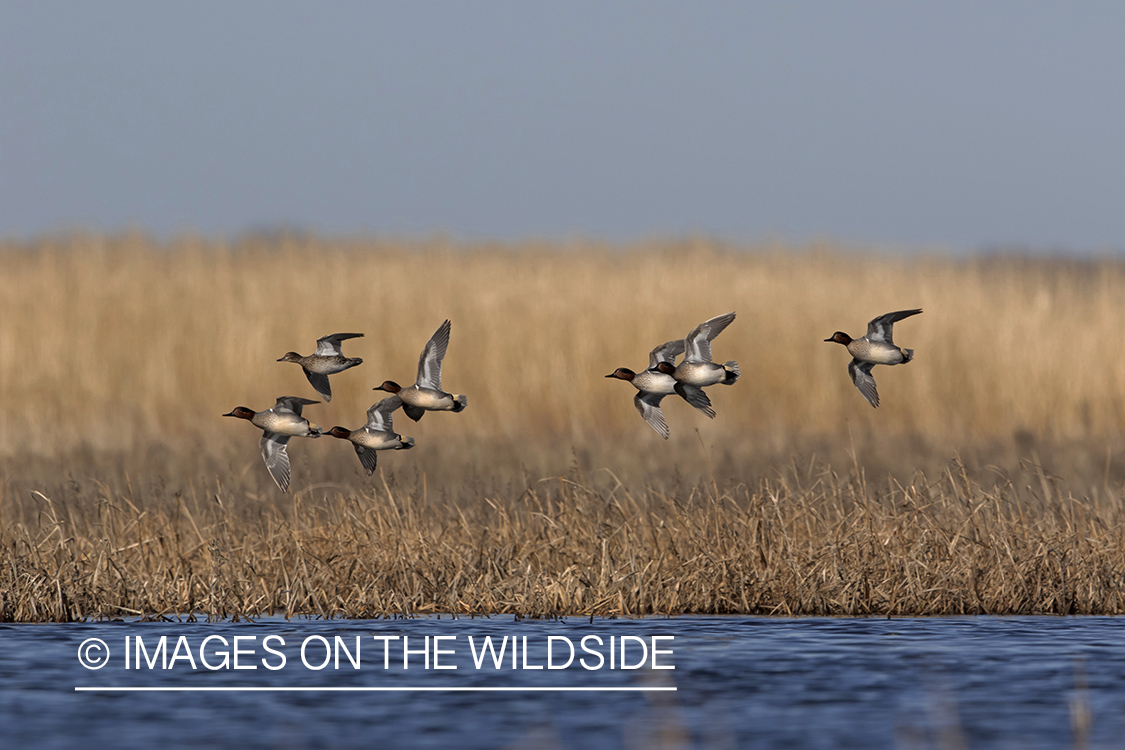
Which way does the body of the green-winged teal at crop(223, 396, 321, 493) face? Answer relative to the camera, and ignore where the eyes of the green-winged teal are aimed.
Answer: to the viewer's left

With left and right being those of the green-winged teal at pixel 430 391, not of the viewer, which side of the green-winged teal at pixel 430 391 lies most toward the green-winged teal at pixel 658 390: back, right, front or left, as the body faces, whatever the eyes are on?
back

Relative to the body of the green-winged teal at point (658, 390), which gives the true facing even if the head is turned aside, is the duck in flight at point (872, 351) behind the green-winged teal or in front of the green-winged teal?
behind

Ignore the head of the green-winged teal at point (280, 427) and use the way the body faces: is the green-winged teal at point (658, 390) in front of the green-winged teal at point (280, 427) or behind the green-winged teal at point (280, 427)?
behind

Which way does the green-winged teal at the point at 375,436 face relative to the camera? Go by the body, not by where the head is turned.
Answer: to the viewer's left

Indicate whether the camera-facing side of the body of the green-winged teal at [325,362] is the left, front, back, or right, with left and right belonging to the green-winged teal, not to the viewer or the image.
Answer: left

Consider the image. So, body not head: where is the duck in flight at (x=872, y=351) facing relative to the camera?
to the viewer's left

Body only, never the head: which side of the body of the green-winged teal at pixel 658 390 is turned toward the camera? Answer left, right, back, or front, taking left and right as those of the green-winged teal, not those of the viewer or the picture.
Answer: left
